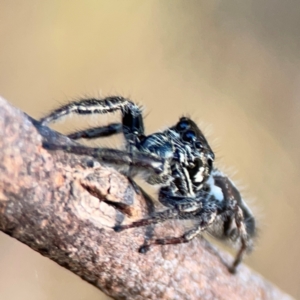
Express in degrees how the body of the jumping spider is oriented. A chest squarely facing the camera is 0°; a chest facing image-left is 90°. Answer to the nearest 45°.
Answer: approximately 45°
